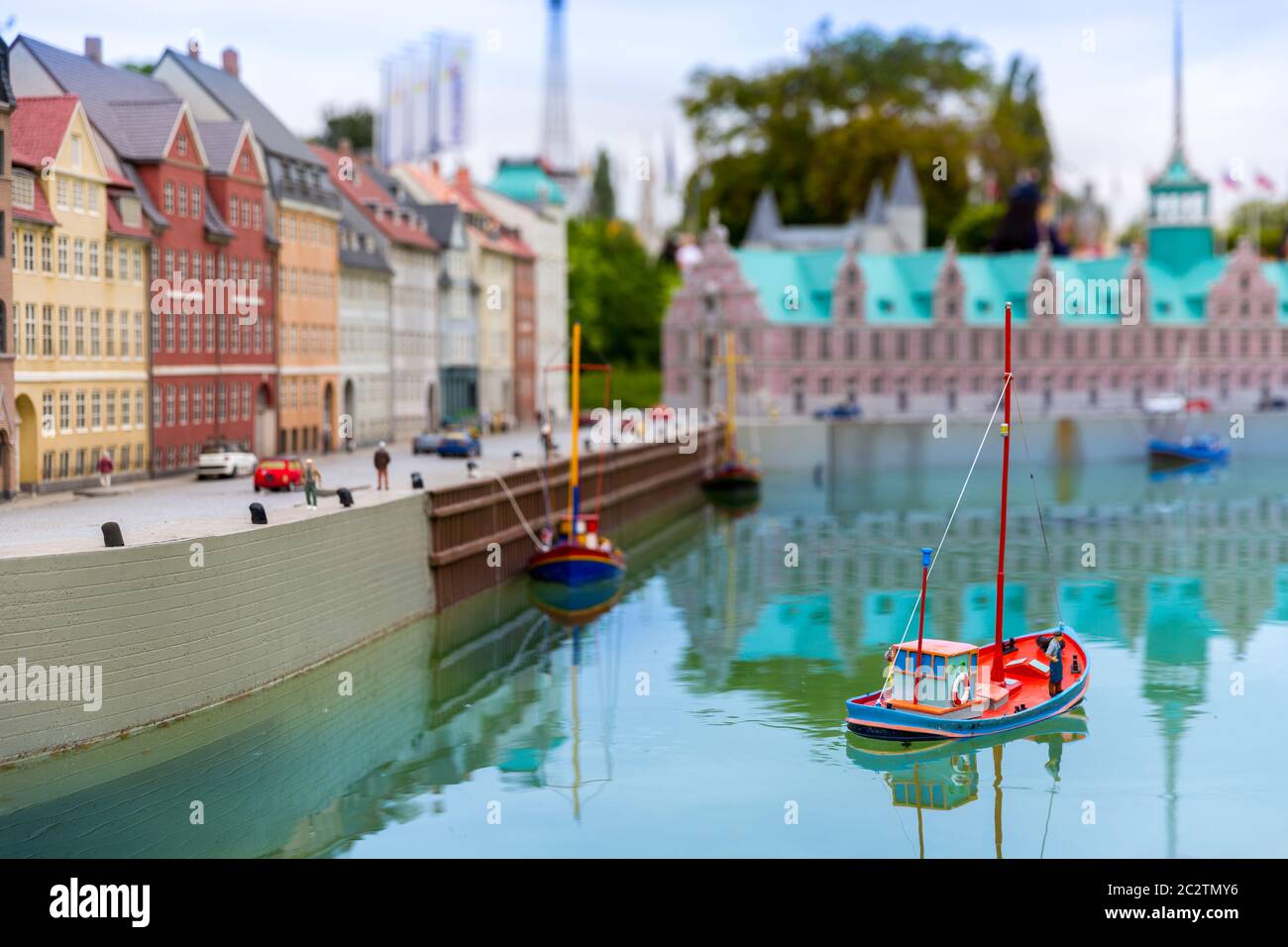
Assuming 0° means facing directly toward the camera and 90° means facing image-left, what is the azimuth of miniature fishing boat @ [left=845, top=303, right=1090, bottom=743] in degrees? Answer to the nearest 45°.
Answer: approximately 225°

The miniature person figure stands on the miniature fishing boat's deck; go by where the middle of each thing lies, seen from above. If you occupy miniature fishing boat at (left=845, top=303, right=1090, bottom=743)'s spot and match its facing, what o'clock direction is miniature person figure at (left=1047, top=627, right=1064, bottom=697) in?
The miniature person figure is roughly at 12 o'clock from the miniature fishing boat.
